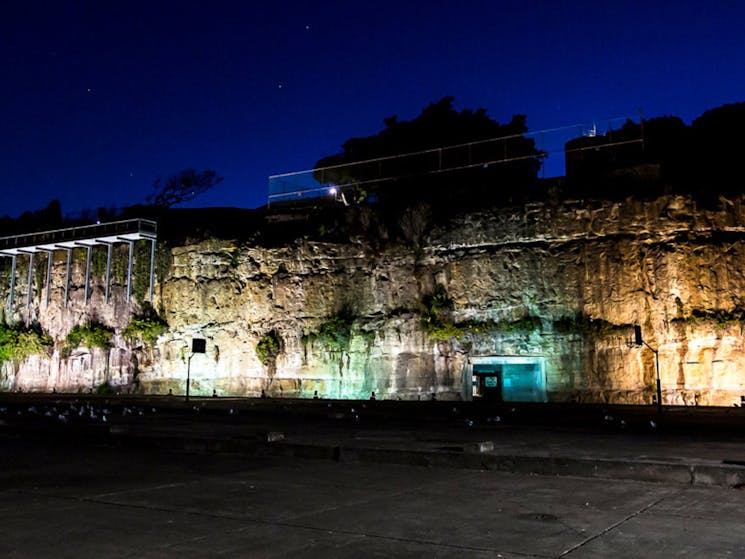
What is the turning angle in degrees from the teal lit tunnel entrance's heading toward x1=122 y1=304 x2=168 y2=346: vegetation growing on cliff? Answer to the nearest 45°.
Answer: approximately 90° to its right

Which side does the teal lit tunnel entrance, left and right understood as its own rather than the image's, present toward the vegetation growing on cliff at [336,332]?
right

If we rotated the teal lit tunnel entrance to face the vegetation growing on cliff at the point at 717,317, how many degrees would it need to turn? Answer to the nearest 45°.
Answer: approximately 90° to its left

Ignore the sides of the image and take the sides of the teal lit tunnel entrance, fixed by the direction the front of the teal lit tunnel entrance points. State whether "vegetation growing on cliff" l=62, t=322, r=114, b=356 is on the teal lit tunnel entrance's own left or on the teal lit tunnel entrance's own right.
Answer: on the teal lit tunnel entrance's own right

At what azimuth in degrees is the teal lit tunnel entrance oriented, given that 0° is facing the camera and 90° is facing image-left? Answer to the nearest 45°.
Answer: approximately 0°

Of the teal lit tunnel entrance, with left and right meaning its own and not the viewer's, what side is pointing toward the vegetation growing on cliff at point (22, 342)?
right

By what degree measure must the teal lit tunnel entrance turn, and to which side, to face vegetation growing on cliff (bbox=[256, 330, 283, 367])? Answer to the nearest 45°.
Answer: approximately 90° to its right

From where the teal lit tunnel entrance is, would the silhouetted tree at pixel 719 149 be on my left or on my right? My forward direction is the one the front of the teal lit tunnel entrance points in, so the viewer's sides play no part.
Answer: on my left

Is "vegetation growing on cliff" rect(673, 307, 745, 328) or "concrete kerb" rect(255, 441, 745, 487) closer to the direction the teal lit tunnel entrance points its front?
the concrete kerb
